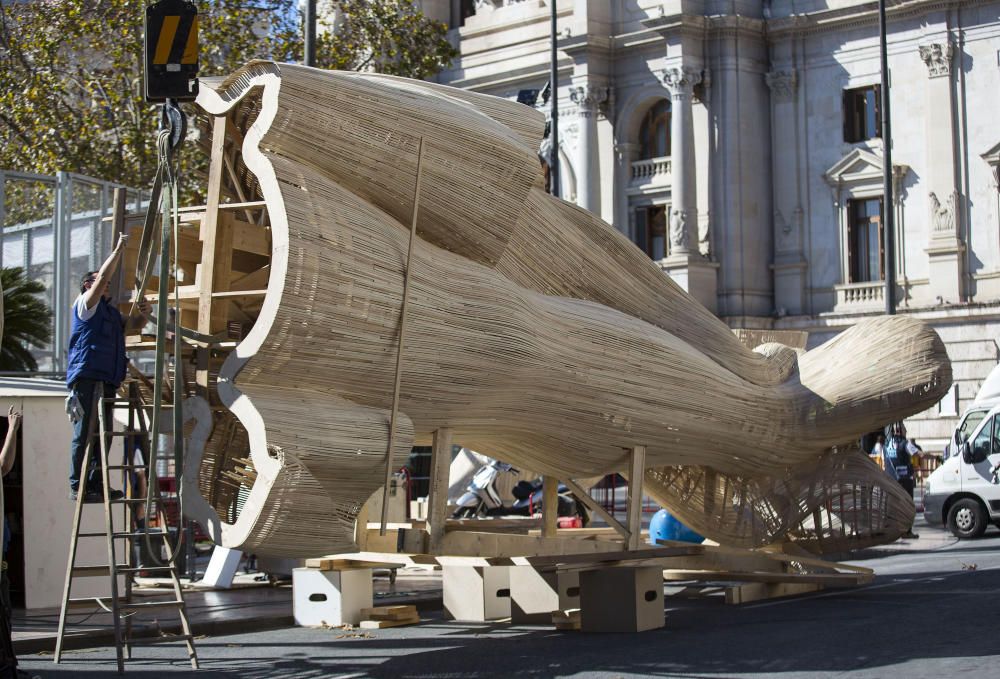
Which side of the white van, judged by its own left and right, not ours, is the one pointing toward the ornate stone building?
right

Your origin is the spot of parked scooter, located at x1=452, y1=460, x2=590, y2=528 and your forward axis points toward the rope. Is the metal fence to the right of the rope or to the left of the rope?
right

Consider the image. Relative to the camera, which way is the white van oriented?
to the viewer's left

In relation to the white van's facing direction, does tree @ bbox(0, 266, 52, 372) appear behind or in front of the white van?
in front

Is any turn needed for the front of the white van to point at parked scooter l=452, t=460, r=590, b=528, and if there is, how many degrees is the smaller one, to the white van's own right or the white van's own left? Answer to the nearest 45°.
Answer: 0° — it already faces it

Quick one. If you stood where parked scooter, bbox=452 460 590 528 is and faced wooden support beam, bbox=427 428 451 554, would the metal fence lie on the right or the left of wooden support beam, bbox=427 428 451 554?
right

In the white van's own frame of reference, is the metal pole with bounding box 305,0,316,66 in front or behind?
in front
